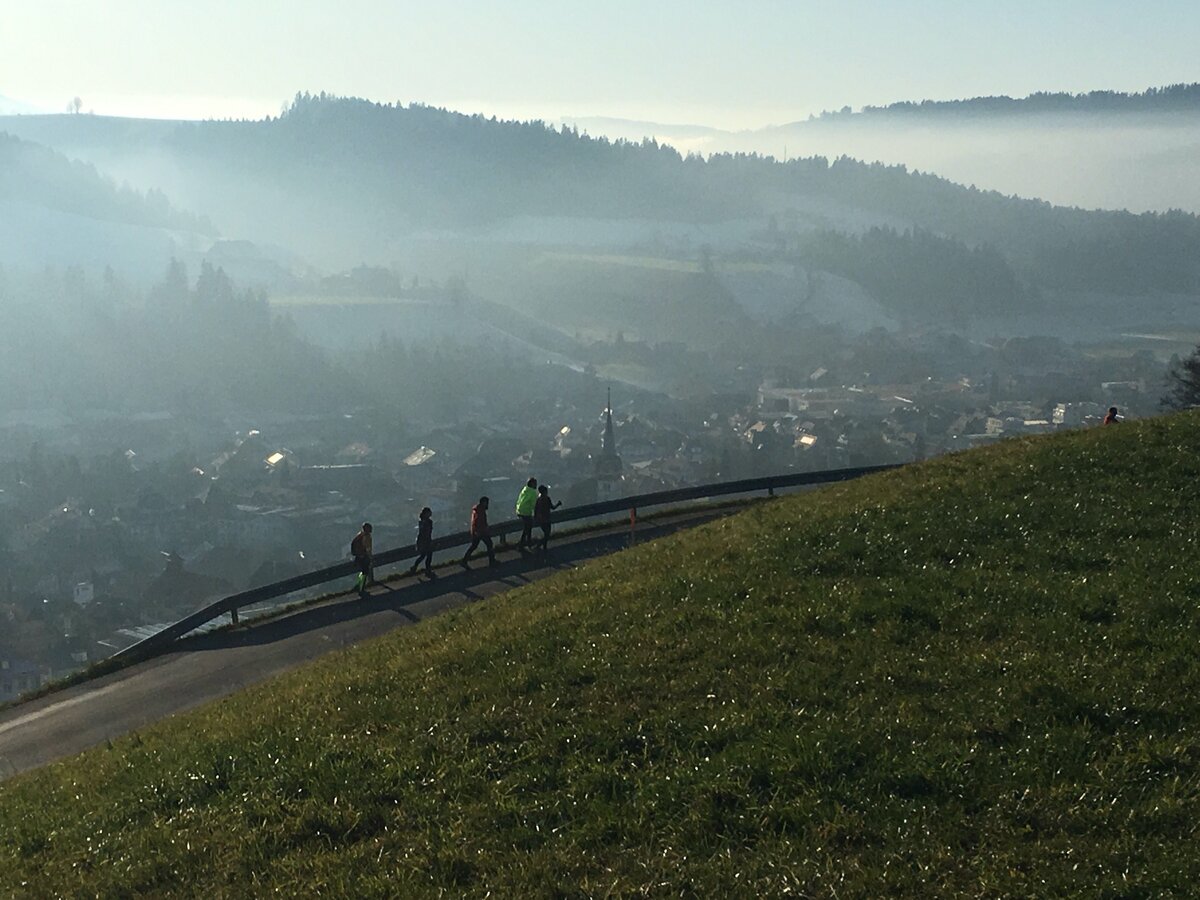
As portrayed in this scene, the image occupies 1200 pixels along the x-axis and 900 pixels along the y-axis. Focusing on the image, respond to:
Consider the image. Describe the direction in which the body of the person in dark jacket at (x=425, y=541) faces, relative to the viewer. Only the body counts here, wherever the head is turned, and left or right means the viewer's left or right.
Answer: facing to the right of the viewer

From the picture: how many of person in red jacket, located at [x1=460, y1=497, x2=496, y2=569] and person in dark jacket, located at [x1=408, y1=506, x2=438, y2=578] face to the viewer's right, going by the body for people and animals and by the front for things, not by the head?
2

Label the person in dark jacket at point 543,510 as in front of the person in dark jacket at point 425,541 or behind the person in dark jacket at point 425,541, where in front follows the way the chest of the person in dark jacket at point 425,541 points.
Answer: in front

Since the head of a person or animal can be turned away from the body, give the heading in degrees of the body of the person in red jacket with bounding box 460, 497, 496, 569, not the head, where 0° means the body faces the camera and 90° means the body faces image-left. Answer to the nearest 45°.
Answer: approximately 270°

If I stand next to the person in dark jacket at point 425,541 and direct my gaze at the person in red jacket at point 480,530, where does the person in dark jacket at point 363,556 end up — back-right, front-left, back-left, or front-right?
back-right

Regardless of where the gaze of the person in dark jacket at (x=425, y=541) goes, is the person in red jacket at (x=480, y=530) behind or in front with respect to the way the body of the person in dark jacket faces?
in front

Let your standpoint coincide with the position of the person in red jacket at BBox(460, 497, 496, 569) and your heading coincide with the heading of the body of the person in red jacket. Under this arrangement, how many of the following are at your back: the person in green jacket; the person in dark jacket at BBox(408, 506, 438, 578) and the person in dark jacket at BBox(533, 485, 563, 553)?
1

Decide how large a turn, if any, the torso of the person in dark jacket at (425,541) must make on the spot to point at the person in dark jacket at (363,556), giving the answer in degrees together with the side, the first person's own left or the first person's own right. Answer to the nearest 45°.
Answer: approximately 135° to the first person's own right

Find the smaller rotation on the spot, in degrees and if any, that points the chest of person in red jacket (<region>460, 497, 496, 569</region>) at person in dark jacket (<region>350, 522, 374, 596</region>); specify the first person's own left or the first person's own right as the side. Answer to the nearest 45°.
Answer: approximately 180°
